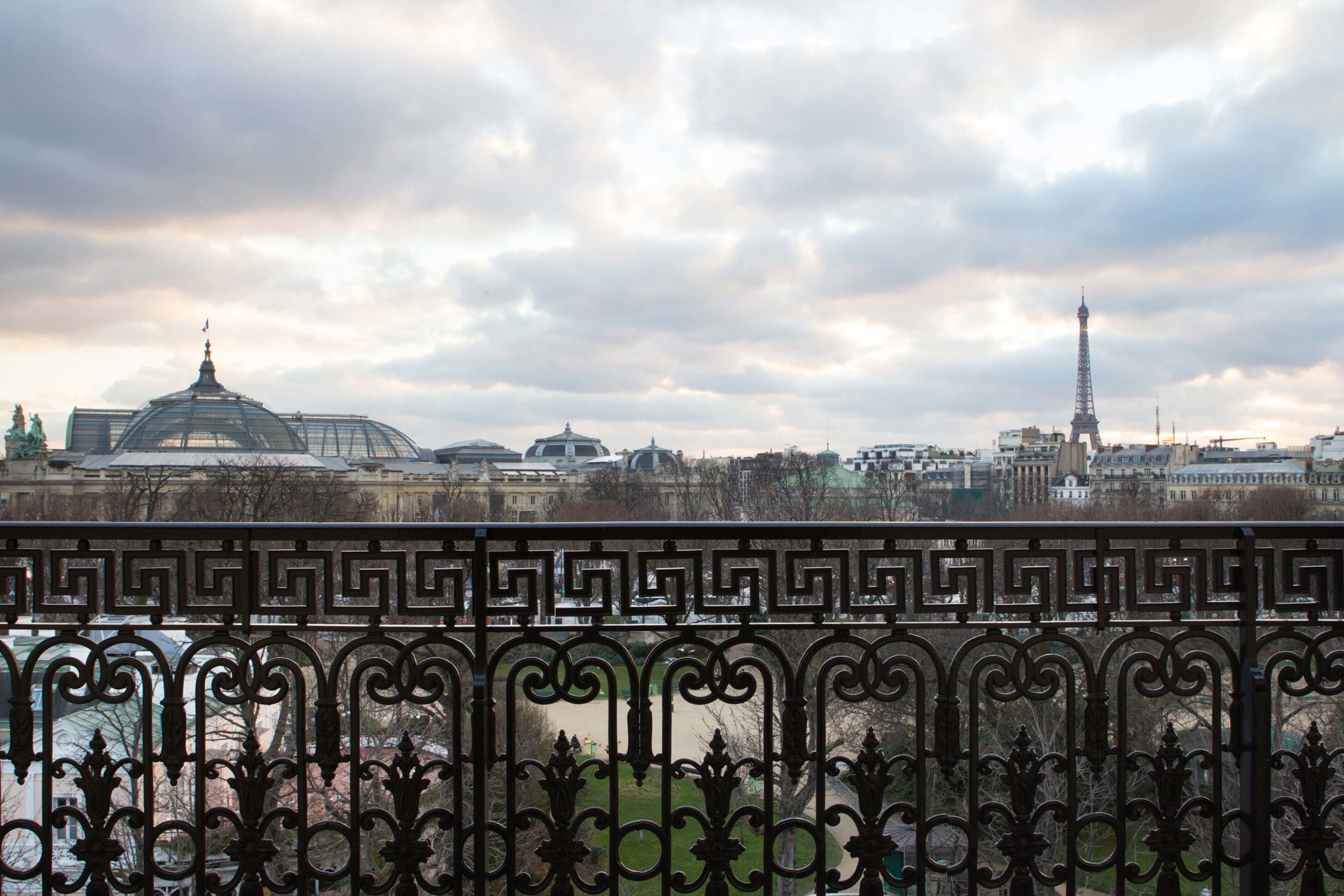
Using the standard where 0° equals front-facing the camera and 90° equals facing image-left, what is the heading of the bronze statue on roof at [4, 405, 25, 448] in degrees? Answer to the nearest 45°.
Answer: approximately 90°
